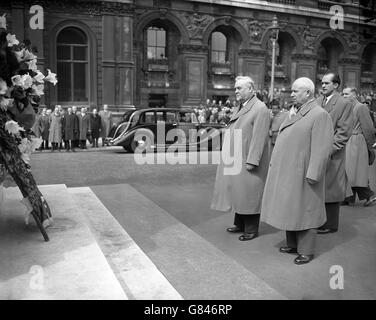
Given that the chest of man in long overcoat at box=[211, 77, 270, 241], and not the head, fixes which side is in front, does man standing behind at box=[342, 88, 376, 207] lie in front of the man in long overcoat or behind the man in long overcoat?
behind

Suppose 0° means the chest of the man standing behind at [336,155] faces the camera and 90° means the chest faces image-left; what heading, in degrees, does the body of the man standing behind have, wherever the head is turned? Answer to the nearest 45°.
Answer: approximately 45°

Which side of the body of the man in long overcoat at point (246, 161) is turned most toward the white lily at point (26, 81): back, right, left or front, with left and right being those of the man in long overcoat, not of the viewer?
front

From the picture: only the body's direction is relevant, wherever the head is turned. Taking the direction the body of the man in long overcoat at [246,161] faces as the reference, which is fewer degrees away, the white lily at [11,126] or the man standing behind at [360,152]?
the white lily

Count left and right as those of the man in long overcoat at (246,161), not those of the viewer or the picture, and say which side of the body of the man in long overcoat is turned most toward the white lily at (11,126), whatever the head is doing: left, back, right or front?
front

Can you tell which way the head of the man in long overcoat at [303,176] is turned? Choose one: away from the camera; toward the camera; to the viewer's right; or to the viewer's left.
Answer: to the viewer's left

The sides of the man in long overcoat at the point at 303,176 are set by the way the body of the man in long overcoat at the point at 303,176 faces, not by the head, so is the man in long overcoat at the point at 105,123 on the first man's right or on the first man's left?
on the first man's right

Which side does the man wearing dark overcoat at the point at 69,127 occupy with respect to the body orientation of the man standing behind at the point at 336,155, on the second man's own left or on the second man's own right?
on the second man's own right

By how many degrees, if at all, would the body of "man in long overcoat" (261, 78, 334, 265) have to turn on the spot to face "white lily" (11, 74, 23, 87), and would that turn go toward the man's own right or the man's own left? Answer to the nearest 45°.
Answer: approximately 45° to the man's own right

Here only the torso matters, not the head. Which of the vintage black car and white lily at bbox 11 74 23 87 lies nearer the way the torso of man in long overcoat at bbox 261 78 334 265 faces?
the white lily

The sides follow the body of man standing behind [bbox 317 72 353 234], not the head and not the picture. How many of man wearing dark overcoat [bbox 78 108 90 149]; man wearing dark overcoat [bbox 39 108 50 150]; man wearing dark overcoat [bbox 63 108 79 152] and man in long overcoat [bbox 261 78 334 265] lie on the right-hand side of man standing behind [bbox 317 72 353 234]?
3

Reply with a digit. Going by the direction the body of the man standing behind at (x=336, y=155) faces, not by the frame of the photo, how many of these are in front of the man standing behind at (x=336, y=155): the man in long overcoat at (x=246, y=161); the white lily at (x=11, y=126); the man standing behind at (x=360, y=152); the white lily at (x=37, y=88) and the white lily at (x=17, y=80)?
4

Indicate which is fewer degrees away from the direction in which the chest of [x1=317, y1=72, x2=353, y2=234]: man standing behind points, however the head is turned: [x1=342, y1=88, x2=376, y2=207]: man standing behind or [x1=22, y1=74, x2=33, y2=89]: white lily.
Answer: the white lily

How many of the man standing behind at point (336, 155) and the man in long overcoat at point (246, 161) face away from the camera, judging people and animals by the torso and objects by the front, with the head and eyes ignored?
0
